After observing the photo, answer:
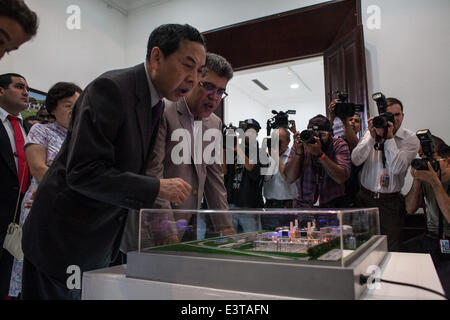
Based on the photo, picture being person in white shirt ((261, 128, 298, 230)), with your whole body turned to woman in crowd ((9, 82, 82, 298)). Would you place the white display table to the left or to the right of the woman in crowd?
left

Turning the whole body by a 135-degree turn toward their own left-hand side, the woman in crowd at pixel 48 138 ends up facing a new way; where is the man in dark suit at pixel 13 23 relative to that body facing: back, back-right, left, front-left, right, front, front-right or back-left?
back

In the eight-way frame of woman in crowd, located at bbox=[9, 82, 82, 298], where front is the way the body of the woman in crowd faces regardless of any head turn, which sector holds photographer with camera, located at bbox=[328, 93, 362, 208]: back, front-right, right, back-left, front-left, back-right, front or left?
front-left

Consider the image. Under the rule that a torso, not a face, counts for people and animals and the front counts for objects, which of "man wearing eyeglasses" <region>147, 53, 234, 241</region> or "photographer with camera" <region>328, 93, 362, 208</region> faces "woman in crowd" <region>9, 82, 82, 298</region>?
the photographer with camera

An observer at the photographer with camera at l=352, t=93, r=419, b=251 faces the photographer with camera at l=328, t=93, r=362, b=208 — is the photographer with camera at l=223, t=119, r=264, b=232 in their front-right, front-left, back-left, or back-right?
front-left

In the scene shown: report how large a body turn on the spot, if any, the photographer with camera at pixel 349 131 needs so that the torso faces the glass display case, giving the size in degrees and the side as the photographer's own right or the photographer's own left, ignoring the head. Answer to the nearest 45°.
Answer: approximately 45° to the photographer's own left

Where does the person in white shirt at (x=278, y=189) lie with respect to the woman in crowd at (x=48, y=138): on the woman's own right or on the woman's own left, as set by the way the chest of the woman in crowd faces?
on the woman's own left

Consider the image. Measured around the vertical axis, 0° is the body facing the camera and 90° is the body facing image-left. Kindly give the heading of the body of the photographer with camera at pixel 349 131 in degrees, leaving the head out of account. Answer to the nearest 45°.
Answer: approximately 45°

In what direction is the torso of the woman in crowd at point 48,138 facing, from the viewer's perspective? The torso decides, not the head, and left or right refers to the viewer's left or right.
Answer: facing the viewer and to the right of the viewer

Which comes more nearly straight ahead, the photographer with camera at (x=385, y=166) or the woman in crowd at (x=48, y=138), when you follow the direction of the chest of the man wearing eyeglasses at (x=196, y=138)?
the photographer with camera

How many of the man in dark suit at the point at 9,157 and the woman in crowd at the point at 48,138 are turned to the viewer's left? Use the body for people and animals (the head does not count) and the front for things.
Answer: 0
